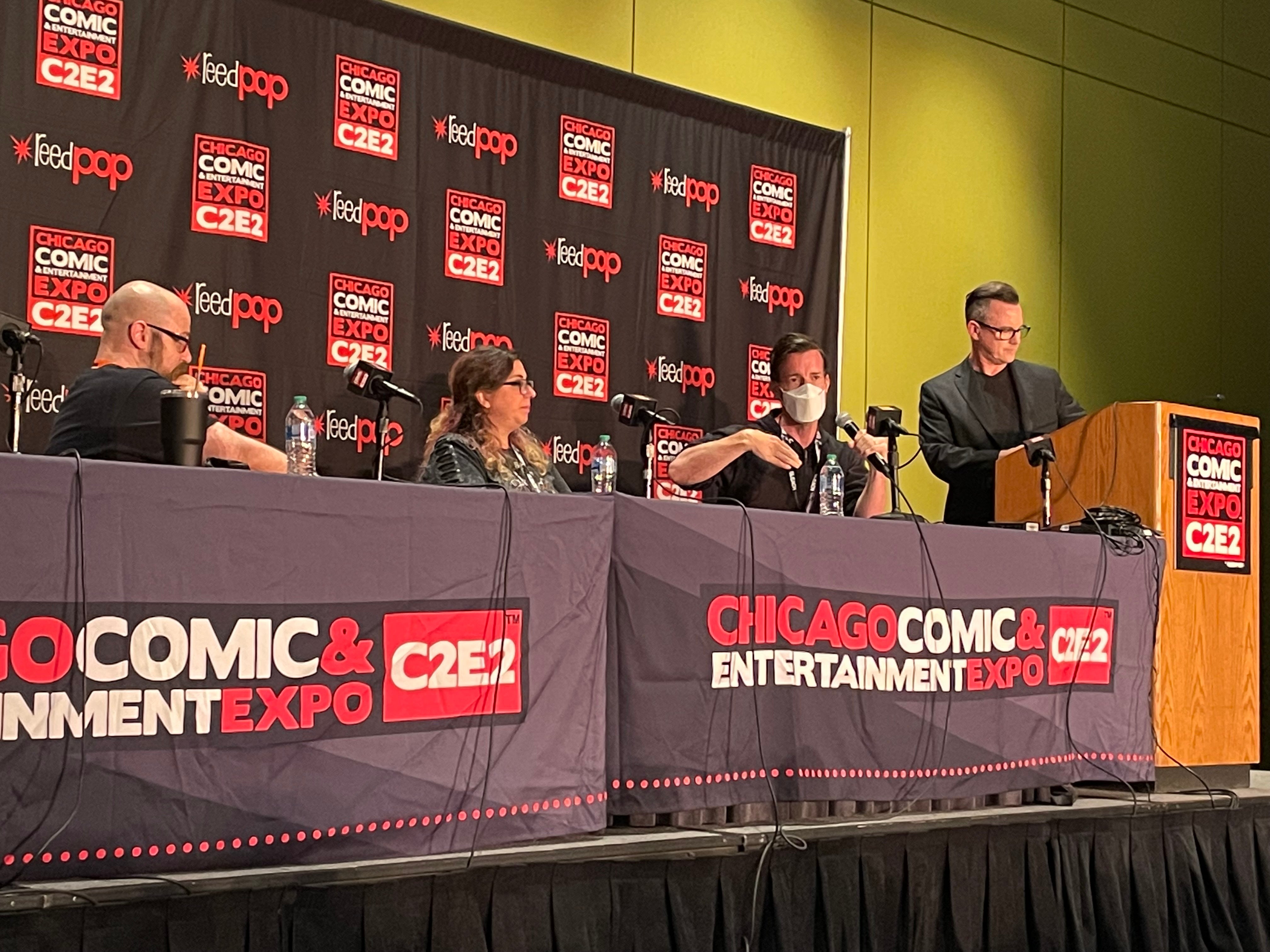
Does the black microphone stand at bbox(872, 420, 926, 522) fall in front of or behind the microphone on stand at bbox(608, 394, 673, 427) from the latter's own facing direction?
behind

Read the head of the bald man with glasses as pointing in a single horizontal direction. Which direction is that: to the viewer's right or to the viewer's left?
to the viewer's right

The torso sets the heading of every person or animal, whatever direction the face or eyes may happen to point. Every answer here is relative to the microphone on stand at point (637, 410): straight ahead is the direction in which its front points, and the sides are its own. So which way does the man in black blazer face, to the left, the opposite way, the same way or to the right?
the opposite way

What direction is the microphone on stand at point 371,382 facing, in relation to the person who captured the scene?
facing away from the viewer and to the left of the viewer

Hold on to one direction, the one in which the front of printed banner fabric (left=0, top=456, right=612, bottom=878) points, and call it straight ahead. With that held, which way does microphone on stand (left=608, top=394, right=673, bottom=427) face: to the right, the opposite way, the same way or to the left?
the opposite way

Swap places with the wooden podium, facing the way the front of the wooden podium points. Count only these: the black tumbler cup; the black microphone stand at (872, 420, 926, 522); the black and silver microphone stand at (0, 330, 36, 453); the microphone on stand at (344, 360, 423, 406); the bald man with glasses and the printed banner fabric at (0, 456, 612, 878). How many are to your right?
6

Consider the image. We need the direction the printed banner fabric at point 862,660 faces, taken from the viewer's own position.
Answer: facing the viewer and to the right of the viewer
